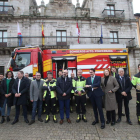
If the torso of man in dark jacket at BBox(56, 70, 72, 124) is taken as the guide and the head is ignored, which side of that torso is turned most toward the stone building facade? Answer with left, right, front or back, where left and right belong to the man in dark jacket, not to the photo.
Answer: back

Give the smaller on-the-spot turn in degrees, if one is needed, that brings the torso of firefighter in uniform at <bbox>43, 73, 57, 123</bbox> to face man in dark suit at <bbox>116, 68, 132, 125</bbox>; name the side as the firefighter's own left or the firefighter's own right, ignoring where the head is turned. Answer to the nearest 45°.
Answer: approximately 90° to the firefighter's own left

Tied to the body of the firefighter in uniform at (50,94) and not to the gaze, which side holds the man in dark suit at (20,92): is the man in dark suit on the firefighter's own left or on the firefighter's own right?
on the firefighter's own right

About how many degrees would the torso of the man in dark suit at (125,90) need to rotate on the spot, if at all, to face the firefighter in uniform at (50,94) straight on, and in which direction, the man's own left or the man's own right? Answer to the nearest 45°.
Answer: approximately 90° to the man's own right

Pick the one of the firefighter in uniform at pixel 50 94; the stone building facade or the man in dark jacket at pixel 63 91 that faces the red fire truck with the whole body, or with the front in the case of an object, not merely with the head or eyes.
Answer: the stone building facade
